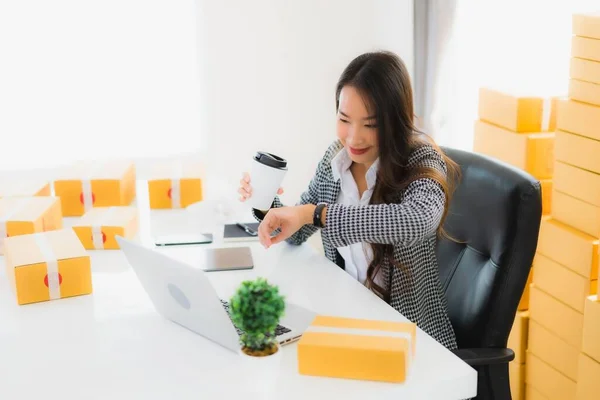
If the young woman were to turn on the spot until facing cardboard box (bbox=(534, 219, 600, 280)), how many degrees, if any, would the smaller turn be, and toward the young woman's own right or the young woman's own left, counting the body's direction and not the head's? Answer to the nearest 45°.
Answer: approximately 180°

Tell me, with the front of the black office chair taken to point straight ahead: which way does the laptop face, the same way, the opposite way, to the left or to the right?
the opposite way

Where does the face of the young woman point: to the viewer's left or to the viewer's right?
to the viewer's left

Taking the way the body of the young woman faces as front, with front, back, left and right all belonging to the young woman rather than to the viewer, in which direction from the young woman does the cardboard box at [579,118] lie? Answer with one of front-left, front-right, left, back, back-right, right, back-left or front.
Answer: back

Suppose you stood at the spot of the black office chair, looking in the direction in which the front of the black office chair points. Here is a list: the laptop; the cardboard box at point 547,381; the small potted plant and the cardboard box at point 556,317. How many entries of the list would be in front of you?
2

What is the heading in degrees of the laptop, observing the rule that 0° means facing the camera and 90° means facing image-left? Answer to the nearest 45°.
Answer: approximately 225°

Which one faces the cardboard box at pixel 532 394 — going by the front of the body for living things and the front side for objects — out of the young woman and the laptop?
the laptop

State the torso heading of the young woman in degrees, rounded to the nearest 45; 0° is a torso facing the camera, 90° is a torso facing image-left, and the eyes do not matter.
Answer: approximately 45°

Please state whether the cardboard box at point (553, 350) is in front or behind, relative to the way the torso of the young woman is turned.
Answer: behind

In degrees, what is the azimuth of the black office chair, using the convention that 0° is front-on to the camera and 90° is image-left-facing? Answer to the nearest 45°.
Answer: approximately 45°

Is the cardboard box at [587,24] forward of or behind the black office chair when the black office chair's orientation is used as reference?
behind

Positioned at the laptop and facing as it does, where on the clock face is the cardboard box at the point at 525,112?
The cardboard box is roughly at 12 o'clock from the laptop.

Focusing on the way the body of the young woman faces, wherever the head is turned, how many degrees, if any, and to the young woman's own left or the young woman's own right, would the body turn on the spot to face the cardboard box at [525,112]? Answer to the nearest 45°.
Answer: approximately 180°

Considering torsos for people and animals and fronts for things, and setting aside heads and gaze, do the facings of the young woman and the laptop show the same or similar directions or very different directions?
very different directions
